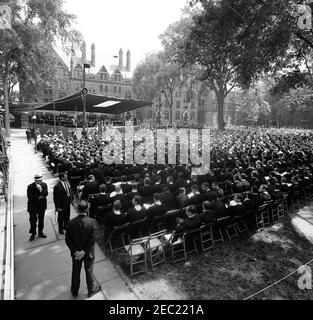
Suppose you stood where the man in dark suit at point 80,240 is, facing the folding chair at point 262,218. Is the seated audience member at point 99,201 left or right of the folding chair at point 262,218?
left

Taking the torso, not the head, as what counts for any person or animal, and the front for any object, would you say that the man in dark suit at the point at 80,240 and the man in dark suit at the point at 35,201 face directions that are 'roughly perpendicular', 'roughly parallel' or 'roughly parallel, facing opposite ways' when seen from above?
roughly parallel, facing opposite ways

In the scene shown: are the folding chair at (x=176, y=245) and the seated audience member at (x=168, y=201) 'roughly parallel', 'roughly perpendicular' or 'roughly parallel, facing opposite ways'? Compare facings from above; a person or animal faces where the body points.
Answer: roughly parallel

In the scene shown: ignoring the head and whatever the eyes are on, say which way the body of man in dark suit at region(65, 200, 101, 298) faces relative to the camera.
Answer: away from the camera

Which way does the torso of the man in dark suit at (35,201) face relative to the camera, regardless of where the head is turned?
toward the camera

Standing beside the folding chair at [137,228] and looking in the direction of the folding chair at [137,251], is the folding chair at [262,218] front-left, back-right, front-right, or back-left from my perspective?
back-left

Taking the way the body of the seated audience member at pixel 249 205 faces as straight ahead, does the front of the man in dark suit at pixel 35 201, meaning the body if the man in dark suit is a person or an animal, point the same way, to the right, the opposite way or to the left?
the opposite way

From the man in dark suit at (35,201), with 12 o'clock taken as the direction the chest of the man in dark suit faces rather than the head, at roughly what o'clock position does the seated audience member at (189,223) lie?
The seated audience member is roughly at 10 o'clock from the man in dark suit.

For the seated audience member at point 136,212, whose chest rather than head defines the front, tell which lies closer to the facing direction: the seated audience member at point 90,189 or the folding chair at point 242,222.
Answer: the seated audience member

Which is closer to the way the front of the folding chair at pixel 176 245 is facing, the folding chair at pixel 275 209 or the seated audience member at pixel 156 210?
the seated audience member

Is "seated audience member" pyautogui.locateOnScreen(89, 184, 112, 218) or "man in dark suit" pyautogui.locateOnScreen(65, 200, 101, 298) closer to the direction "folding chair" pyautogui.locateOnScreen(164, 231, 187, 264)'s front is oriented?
the seated audience member

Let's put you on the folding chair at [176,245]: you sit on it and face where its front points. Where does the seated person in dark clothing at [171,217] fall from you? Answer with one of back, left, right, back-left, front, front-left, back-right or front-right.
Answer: front-right

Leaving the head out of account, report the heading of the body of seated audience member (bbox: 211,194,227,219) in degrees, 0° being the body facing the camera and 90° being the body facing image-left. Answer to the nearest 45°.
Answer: approximately 135°

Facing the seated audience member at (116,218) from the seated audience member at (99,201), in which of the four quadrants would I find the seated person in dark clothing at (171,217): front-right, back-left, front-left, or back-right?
front-left

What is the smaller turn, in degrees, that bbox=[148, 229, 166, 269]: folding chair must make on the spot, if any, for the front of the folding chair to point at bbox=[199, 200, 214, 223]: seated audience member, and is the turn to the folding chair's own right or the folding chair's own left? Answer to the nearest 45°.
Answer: approximately 90° to the folding chair's own right

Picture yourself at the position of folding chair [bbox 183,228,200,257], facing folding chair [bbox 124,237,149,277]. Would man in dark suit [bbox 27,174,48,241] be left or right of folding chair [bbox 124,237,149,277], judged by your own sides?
right

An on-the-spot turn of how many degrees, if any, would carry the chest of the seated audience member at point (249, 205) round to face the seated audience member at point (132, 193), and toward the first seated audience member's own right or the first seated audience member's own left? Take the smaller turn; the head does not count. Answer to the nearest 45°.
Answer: approximately 45° to the first seated audience member's own left
